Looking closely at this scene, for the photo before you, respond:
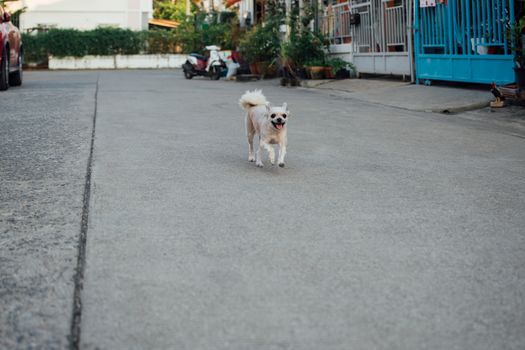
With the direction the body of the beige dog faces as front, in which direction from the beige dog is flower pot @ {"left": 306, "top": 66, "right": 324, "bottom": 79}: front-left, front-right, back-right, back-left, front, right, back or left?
back-left

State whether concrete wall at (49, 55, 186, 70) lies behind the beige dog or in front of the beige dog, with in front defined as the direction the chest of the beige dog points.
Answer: behind

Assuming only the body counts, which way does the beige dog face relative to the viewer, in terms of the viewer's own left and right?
facing the viewer and to the right of the viewer

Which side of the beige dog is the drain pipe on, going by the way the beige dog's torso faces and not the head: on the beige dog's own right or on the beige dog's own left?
on the beige dog's own left

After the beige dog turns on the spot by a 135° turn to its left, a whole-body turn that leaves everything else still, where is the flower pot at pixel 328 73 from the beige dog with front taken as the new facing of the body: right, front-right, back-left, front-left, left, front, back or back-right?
front

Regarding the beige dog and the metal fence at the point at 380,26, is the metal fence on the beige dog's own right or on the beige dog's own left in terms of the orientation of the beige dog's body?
on the beige dog's own left

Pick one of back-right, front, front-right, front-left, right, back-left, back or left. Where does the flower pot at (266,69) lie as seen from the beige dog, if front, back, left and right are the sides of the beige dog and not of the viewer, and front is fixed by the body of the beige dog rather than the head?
back-left

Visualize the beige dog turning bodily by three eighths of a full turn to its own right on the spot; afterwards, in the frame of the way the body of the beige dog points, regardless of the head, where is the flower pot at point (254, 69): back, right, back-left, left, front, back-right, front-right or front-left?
right
